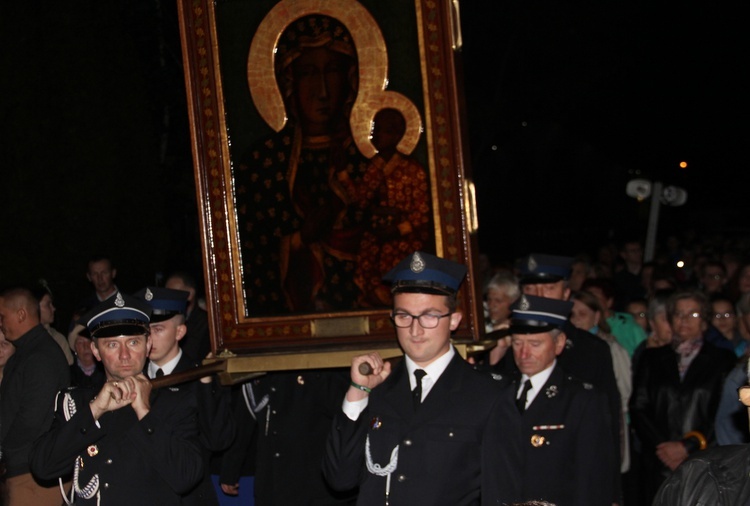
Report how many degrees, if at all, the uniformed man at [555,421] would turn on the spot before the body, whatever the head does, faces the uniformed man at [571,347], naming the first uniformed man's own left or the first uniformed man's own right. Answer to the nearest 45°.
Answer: approximately 135° to the first uniformed man's own right

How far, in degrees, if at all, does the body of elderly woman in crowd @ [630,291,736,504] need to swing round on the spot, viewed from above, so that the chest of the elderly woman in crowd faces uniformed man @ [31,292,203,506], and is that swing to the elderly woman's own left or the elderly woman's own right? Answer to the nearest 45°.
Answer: approximately 45° to the elderly woman's own right

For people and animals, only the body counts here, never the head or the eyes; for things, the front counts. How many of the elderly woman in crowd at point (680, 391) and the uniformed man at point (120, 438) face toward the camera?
2

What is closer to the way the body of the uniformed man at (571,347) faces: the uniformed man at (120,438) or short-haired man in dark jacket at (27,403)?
the uniformed man

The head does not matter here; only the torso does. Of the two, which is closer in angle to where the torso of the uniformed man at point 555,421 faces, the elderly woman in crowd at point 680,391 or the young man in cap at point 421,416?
the young man in cap

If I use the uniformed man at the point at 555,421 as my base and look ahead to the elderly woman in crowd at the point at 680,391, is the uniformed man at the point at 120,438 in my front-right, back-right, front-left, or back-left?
back-left

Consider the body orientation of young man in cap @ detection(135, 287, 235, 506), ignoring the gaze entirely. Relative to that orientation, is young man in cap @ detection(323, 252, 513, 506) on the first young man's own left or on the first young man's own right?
on the first young man's own left

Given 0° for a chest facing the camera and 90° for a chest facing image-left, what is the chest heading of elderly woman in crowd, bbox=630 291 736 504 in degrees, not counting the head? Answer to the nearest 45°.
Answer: approximately 0°
